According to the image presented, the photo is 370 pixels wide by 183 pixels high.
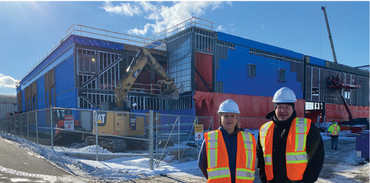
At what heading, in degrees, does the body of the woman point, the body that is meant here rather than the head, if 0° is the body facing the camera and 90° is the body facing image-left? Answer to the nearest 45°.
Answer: approximately 0°

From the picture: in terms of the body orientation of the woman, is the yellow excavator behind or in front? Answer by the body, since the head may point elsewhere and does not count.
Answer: behind

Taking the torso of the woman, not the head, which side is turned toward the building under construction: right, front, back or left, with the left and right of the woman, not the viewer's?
back

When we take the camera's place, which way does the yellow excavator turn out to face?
facing away from the viewer and to the right of the viewer

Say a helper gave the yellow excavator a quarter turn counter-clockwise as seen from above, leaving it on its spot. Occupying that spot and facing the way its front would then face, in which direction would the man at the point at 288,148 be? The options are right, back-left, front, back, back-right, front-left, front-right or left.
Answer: back-left

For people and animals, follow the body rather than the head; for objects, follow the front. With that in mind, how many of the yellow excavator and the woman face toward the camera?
1

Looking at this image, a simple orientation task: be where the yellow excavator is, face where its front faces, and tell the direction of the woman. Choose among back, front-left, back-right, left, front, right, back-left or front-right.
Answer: back-right
